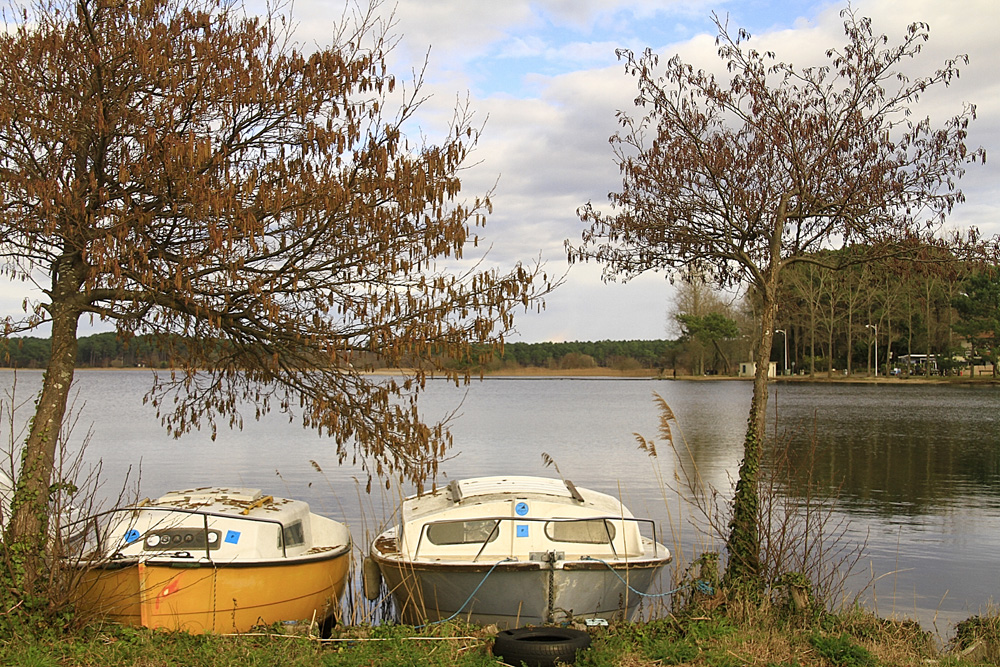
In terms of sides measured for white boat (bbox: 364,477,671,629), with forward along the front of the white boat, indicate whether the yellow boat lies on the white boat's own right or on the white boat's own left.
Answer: on the white boat's own right

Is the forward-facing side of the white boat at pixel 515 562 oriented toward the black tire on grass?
yes

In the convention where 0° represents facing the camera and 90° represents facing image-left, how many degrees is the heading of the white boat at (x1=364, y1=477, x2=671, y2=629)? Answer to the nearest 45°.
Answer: approximately 0°

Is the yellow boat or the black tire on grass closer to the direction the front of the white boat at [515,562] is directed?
the black tire on grass

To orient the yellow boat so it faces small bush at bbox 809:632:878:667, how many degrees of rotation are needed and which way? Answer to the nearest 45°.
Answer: approximately 90° to its left

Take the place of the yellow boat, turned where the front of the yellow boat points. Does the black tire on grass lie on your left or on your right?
on your left

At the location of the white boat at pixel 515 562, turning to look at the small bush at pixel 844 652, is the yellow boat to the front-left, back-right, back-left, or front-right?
back-right
